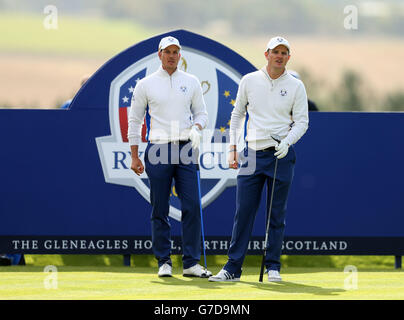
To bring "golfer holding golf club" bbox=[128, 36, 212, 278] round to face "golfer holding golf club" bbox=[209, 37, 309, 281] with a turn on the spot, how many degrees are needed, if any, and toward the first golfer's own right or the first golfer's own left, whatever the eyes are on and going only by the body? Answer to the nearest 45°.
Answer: approximately 45° to the first golfer's own left

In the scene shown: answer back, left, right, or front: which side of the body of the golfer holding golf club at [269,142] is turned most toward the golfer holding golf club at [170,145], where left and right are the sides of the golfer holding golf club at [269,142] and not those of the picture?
right

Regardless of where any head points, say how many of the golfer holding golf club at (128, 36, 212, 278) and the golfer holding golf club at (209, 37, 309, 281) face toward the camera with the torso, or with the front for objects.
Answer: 2

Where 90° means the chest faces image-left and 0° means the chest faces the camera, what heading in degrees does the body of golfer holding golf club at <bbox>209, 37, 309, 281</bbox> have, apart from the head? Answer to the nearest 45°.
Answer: approximately 0°

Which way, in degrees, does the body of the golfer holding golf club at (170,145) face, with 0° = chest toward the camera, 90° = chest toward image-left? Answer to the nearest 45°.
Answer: approximately 0°
